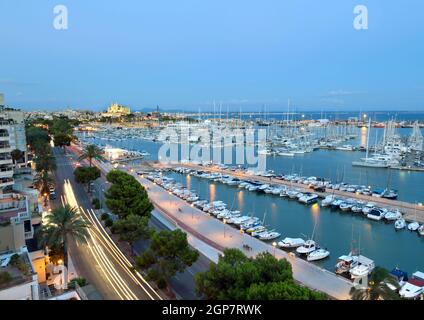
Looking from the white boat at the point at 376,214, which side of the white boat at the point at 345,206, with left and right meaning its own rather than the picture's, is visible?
left

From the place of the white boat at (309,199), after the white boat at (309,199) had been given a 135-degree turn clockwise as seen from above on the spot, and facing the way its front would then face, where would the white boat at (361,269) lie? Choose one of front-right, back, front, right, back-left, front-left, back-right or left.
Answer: back

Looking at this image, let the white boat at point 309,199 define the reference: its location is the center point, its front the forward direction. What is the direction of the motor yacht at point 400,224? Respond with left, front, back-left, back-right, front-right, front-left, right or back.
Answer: left

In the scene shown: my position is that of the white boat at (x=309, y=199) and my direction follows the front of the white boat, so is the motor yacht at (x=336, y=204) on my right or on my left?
on my left

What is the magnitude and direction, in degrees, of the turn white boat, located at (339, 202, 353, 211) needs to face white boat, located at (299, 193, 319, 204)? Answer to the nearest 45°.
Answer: approximately 90° to its right

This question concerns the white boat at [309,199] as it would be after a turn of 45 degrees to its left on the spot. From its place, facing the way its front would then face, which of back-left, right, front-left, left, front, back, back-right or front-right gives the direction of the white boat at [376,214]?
front-left

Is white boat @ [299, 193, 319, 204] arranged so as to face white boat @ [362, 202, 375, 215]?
no

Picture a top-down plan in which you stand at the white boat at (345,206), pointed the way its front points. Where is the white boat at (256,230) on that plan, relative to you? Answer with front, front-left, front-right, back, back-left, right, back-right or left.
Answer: front

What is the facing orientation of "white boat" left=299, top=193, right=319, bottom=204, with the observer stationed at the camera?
facing the viewer and to the left of the viewer

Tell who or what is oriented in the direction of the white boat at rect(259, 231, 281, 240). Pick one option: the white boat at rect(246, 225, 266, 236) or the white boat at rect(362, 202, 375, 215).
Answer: the white boat at rect(362, 202, 375, 215)

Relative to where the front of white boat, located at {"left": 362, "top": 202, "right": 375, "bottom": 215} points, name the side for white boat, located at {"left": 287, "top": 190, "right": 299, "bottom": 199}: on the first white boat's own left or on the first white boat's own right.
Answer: on the first white boat's own right
